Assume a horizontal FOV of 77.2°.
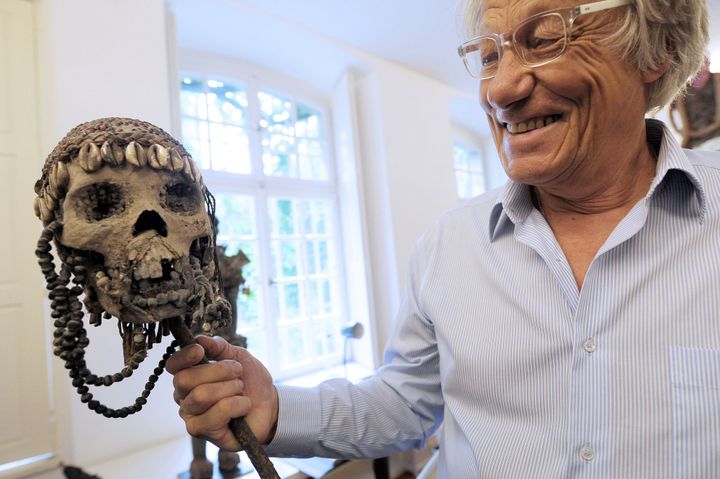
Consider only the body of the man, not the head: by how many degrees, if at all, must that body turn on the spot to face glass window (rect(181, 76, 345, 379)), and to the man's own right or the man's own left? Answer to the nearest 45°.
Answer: approximately 135° to the man's own right

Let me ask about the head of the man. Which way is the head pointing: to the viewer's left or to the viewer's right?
to the viewer's left

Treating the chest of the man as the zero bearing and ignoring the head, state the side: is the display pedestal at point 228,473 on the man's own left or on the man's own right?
on the man's own right

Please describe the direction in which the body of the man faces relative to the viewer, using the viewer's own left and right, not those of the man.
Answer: facing the viewer

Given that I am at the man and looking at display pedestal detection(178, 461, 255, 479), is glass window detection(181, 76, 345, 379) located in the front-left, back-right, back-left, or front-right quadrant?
front-right

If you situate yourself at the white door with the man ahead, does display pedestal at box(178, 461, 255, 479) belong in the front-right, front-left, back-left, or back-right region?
front-left

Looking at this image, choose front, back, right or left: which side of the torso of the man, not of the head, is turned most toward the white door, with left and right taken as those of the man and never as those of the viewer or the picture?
right
